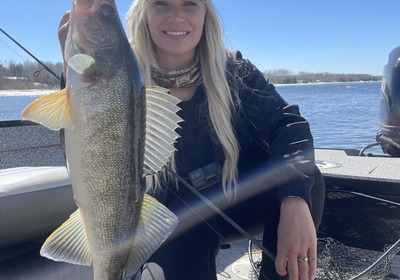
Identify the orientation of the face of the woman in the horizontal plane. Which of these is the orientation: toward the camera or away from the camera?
toward the camera

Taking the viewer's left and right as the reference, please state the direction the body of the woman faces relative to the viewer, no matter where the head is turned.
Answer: facing the viewer
